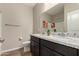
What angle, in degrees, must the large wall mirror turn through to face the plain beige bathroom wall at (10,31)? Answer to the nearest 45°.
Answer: approximately 45° to its right

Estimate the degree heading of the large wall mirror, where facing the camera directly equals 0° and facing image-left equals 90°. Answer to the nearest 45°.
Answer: approximately 45°
